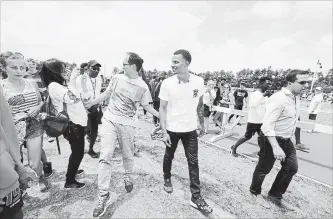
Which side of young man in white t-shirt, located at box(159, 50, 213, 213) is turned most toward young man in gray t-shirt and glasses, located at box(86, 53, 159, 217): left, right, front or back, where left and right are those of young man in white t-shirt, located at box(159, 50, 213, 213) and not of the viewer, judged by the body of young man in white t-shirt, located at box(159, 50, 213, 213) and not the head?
right

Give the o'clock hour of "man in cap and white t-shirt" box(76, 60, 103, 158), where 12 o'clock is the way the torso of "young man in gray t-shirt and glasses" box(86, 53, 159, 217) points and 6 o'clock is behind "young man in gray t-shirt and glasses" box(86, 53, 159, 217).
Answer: "man in cap and white t-shirt" box(76, 60, 103, 158) is roughly at 4 o'clock from "young man in gray t-shirt and glasses" box(86, 53, 159, 217).

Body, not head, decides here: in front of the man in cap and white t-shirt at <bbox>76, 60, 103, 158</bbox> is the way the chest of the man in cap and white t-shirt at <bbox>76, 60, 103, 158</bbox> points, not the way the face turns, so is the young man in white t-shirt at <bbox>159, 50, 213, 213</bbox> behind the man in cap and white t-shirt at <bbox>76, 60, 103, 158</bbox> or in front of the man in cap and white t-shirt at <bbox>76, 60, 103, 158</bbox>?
in front

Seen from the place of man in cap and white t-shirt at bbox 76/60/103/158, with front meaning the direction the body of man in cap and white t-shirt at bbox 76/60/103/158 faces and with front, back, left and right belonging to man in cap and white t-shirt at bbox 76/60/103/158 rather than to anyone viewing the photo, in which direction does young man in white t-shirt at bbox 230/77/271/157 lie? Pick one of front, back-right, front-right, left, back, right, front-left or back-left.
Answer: front-left

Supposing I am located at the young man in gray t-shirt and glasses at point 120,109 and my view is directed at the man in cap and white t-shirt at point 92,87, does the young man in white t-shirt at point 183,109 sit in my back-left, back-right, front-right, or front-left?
back-right

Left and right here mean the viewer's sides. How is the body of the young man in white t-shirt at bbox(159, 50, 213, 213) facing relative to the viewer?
facing the viewer

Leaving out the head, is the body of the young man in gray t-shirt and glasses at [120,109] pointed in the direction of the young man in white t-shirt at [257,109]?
no

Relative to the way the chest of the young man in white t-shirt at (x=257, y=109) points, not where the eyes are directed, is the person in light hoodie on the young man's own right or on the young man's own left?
on the young man's own right

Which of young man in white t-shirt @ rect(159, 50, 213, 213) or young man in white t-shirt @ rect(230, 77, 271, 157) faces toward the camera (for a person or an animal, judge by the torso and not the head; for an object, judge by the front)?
young man in white t-shirt @ rect(159, 50, 213, 213)

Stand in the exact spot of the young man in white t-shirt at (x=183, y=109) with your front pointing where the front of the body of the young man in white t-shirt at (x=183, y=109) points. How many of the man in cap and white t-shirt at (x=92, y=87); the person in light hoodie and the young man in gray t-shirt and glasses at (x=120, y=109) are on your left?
0

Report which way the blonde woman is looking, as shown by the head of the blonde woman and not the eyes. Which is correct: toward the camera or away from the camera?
toward the camera

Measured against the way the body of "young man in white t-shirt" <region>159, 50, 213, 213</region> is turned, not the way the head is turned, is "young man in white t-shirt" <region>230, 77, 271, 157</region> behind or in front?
behind
